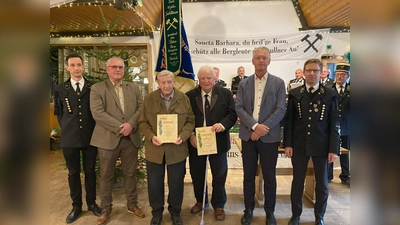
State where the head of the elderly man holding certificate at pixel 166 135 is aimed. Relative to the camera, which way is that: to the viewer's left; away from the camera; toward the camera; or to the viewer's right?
toward the camera

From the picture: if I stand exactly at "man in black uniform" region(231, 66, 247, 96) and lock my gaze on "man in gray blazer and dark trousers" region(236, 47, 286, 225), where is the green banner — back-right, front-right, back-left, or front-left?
front-right

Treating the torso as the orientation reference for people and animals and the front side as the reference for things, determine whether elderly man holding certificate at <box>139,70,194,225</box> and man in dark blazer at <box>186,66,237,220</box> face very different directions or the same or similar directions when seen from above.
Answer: same or similar directions

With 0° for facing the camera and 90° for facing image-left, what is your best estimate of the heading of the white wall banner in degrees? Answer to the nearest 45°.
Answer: approximately 0°

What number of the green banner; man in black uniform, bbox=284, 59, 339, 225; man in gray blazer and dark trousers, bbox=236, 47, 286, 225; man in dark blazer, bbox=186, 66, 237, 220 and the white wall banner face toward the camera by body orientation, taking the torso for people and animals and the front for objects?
5

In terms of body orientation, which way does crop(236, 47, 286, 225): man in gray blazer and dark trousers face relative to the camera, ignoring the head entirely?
toward the camera

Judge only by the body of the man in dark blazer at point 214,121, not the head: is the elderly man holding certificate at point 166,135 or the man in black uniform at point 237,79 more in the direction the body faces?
the elderly man holding certificate

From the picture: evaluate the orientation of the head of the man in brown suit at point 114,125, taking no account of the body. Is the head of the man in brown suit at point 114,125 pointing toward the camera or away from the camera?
toward the camera

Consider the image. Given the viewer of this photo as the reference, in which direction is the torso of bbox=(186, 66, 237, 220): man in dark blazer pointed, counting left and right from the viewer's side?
facing the viewer

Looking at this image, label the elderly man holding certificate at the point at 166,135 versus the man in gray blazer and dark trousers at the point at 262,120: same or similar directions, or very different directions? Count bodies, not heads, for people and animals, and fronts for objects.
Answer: same or similar directions

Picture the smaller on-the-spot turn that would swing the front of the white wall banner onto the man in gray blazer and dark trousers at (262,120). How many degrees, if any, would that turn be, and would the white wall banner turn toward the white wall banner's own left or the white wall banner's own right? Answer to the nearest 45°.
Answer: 0° — it already faces them

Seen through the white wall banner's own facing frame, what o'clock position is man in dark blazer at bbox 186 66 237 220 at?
The man in dark blazer is roughly at 12 o'clock from the white wall banner.

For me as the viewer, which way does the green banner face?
facing the viewer

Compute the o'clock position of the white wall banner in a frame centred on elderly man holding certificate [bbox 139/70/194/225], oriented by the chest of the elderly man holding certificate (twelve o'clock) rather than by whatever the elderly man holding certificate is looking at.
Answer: The white wall banner is roughly at 7 o'clock from the elderly man holding certificate.

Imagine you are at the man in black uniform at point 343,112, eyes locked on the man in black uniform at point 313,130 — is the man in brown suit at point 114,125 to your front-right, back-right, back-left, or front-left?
front-right

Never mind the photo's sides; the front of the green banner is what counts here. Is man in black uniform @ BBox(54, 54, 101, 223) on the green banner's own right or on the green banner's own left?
on the green banner's own right

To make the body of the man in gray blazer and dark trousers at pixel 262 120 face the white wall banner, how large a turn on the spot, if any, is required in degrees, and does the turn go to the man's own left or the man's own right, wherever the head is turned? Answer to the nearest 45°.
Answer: approximately 180°

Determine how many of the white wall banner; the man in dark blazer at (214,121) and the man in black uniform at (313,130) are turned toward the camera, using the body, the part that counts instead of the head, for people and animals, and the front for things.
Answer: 3

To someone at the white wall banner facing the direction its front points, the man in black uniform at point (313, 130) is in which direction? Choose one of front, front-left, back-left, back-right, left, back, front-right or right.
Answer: front
